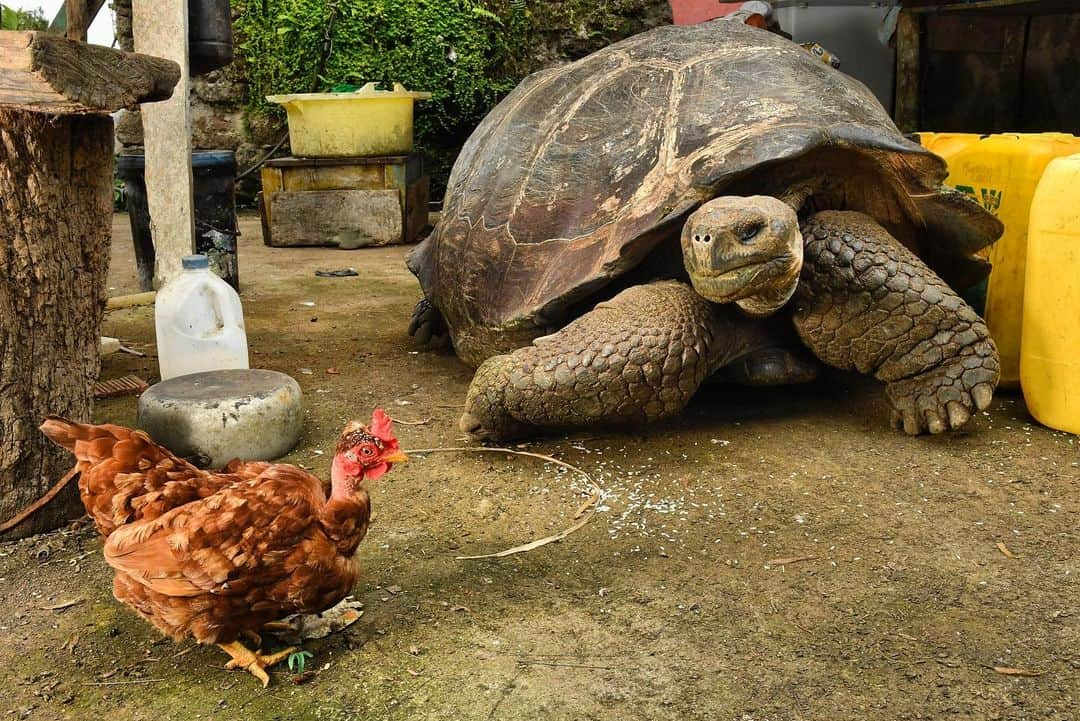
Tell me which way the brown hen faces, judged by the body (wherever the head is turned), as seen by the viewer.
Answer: to the viewer's right

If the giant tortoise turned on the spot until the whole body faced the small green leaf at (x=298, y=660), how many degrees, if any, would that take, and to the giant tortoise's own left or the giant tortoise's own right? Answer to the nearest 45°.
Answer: approximately 90° to the giant tortoise's own right

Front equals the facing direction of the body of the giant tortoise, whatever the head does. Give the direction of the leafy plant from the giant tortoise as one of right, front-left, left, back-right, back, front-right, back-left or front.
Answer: back

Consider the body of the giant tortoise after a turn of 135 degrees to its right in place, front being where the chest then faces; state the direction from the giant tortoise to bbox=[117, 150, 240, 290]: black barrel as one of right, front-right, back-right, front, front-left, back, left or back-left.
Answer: front-right

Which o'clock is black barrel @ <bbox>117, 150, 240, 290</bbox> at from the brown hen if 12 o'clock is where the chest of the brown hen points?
The black barrel is roughly at 9 o'clock from the brown hen.

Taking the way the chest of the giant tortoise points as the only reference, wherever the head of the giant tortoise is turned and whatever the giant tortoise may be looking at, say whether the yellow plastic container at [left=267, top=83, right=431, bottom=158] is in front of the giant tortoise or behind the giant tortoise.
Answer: behind

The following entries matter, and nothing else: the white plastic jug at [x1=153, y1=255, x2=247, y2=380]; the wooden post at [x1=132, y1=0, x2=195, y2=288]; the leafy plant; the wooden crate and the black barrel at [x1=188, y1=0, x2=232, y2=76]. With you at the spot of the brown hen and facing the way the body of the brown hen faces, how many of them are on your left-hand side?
5

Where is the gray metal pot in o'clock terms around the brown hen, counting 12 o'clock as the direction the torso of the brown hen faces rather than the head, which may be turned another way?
The gray metal pot is roughly at 9 o'clock from the brown hen.

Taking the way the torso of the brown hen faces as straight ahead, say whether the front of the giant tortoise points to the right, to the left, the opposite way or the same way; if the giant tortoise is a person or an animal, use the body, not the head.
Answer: to the right

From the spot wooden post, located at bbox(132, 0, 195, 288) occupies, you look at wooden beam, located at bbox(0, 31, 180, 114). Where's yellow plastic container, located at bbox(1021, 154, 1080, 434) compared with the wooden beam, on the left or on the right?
left

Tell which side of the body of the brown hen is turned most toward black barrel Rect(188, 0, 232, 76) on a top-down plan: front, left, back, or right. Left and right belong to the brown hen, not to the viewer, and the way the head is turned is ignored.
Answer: left

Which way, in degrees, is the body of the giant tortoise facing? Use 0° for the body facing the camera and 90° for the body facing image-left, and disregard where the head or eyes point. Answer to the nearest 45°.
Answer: approximately 315°

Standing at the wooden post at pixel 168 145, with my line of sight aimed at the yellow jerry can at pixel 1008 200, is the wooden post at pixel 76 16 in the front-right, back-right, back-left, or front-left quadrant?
back-left
